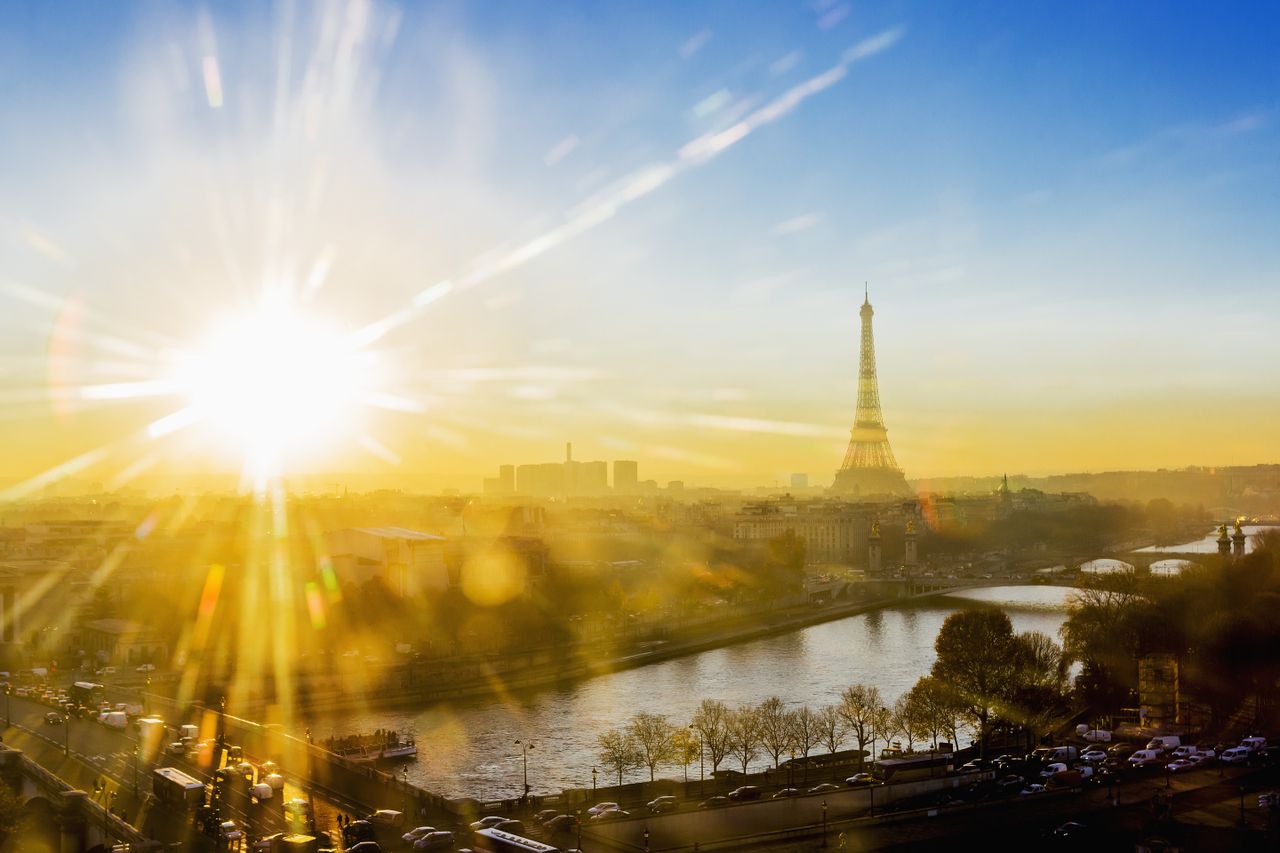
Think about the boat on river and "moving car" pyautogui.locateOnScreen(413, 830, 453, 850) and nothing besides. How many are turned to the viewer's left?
1

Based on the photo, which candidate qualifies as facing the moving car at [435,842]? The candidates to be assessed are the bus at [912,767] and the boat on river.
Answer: the bus

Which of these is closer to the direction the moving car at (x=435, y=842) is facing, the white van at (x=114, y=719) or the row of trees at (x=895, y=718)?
the white van

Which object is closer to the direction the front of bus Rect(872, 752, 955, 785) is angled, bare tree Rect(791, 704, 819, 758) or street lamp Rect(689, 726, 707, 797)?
the street lamp

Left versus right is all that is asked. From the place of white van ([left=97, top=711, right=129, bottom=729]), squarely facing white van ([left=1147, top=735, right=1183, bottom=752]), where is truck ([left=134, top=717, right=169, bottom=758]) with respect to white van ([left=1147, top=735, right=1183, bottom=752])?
right

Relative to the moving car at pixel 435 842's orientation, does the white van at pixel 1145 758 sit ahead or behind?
behind

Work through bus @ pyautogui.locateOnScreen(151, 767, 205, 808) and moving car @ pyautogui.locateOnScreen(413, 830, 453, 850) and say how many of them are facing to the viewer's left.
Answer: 1

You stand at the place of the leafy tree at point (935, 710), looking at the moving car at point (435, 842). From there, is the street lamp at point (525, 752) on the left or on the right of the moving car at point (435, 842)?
right

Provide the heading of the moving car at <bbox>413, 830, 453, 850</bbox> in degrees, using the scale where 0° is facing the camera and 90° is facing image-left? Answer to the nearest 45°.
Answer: approximately 90°

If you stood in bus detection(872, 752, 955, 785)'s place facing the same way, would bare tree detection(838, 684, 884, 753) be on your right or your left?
on your right
